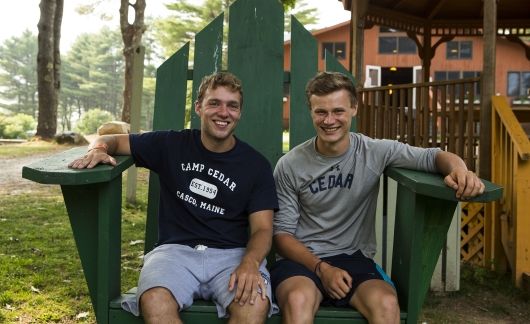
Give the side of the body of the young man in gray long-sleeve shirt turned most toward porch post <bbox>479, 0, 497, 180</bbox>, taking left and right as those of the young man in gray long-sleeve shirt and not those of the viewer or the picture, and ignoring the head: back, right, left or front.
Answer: back

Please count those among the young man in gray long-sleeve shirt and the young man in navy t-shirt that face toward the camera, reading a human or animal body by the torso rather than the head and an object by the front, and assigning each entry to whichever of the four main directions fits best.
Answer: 2

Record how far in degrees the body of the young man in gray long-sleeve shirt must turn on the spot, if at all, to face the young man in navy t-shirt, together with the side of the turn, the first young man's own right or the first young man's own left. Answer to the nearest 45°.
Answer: approximately 90° to the first young man's own right

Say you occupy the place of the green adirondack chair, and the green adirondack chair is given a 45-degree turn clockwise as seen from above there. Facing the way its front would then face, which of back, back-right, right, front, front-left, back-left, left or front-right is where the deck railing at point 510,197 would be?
back

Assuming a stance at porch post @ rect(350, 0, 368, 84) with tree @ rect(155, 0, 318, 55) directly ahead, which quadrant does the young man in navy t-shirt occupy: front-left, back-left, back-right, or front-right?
back-left

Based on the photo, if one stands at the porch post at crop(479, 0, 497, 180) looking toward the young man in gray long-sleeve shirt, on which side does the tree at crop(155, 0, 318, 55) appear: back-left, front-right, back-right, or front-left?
back-right

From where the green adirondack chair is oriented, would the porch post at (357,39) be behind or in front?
behind
